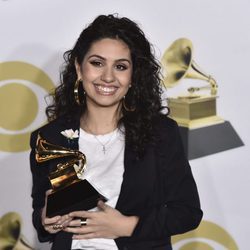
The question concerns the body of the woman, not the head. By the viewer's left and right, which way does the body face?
facing the viewer

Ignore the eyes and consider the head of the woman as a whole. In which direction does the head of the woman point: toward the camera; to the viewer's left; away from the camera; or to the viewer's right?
toward the camera
